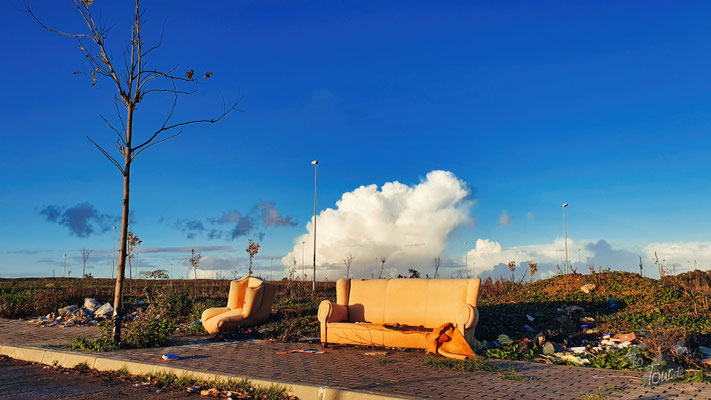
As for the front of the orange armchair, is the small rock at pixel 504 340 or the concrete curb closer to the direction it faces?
the concrete curb

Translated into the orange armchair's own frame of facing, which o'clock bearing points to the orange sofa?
The orange sofa is roughly at 9 o'clock from the orange armchair.

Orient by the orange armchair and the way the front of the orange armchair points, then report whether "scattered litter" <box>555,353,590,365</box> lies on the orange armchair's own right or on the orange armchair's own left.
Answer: on the orange armchair's own left

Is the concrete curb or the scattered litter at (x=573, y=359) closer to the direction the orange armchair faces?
the concrete curb

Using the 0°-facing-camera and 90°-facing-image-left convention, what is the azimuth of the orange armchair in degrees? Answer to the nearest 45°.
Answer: approximately 45°

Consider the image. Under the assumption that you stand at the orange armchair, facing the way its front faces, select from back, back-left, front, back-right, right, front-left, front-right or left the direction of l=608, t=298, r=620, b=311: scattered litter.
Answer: back-left

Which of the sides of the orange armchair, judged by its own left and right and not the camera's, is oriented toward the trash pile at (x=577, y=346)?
left

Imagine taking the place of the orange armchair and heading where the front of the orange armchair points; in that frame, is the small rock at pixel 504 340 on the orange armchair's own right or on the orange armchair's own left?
on the orange armchair's own left

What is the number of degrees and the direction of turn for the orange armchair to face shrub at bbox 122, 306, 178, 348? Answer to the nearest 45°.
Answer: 0° — it already faces it

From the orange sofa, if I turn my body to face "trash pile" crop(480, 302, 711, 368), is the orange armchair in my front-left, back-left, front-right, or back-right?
back-left
